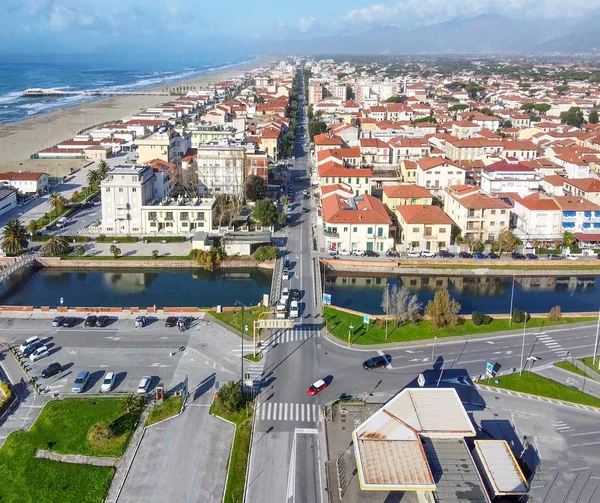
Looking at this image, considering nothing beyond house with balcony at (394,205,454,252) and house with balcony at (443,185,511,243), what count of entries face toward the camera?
2

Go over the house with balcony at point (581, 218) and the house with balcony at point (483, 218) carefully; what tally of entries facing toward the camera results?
2

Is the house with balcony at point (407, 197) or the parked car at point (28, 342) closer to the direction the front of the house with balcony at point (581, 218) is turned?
the parked car

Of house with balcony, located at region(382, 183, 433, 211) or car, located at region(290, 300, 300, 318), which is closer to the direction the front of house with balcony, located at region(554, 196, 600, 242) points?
the car

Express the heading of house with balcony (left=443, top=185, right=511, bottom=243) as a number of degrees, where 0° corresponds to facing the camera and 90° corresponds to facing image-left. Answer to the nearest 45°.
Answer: approximately 0°

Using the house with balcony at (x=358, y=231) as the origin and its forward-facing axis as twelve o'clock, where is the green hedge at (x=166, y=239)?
The green hedge is roughly at 3 o'clock from the house with balcony.
